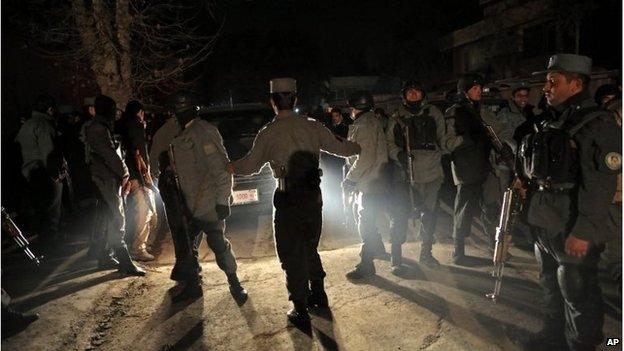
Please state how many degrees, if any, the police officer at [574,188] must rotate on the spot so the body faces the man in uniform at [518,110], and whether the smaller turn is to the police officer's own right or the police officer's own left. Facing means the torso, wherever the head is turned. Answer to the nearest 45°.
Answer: approximately 135° to the police officer's own right

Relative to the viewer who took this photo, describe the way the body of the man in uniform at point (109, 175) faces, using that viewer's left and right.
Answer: facing to the right of the viewer

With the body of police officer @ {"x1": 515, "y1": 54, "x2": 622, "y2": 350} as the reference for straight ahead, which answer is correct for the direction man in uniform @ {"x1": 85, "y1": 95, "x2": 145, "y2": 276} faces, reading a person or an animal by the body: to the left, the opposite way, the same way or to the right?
the opposite way

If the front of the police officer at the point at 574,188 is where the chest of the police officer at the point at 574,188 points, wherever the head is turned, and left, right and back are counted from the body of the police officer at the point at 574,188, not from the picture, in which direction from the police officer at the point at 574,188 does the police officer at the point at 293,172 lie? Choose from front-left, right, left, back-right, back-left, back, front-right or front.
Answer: front-right

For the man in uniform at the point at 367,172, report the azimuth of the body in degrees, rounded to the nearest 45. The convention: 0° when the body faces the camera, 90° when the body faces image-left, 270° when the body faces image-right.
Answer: approximately 90°

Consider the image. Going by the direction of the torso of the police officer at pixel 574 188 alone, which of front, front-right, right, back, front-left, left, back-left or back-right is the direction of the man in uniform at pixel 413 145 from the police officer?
right

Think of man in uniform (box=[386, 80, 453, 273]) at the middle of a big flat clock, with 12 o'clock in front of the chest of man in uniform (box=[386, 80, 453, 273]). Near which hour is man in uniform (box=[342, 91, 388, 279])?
man in uniform (box=[342, 91, 388, 279]) is roughly at 2 o'clock from man in uniform (box=[386, 80, 453, 273]).

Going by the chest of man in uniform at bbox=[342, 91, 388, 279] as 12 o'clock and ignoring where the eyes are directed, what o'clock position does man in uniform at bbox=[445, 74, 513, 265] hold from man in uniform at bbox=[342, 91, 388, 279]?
man in uniform at bbox=[445, 74, 513, 265] is roughly at 5 o'clock from man in uniform at bbox=[342, 91, 388, 279].

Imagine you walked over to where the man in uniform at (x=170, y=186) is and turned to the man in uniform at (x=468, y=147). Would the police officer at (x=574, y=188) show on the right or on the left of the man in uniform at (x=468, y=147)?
right

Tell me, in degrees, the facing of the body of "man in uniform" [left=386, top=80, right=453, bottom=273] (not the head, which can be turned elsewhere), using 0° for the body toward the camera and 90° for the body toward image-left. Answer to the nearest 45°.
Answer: approximately 0°
